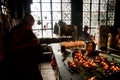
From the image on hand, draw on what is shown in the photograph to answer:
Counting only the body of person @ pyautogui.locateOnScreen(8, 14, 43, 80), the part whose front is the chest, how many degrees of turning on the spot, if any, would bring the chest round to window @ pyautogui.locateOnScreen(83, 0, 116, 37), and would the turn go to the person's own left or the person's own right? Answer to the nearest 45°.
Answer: approximately 45° to the person's own left

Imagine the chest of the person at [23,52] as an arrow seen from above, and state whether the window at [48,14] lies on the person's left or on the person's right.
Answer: on the person's left

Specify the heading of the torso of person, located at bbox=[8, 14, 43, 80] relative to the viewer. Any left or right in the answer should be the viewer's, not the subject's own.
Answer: facing to the right of the viewer
